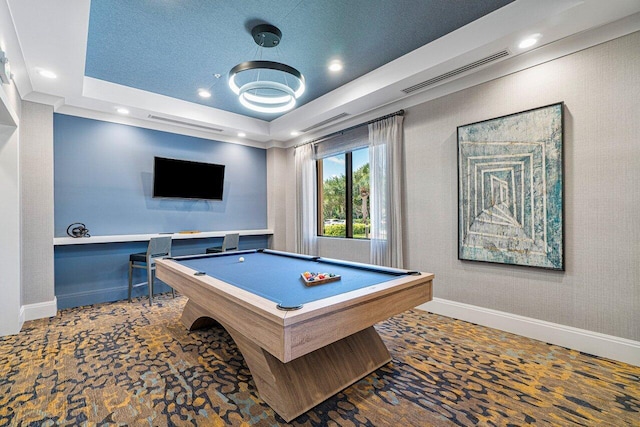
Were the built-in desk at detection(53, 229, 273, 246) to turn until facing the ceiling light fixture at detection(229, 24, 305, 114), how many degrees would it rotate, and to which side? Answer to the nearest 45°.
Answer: approximately 45° to its left

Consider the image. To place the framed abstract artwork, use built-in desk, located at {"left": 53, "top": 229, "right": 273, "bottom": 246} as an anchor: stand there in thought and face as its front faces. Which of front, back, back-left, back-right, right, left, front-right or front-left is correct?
front-left

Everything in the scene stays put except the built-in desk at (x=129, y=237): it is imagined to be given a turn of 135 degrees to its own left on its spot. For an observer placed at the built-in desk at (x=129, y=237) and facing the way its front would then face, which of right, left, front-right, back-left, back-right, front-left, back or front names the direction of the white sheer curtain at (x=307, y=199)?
front-right

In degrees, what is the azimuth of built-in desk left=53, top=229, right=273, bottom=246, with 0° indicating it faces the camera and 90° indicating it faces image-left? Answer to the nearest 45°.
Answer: approximately 0°

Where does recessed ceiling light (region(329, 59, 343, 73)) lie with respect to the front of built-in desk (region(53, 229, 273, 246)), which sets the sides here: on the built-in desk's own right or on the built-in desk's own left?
on the built-in desk's own left

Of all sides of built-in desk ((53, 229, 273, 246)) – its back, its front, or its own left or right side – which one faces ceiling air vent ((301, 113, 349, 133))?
left

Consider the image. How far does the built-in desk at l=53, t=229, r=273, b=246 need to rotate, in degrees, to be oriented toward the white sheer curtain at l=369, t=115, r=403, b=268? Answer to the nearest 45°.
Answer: approximately 45° to its left
